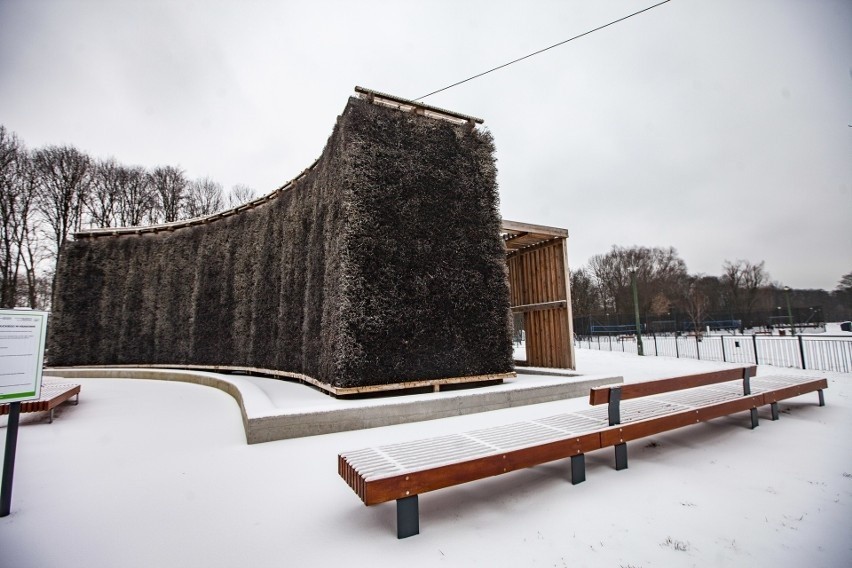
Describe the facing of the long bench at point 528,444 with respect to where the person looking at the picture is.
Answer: facing away from the viewer and to the left of the viewer

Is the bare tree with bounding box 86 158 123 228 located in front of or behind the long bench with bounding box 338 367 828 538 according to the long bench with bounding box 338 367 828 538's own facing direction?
in front

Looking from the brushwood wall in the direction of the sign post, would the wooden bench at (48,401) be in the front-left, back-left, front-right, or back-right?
front-right

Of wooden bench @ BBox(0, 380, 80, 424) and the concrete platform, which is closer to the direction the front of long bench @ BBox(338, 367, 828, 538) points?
the concrete platform

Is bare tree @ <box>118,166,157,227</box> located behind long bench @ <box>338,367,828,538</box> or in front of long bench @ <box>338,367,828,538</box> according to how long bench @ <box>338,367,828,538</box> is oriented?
in front

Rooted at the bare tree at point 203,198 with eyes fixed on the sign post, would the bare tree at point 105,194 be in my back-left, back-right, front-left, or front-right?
front-right
